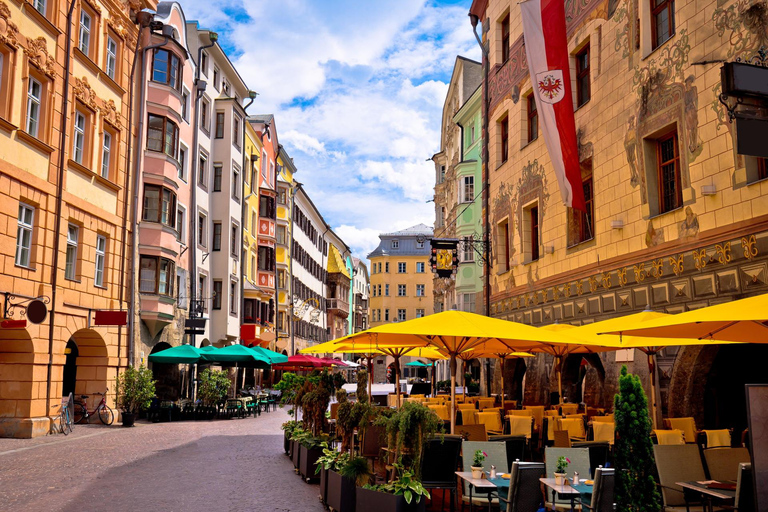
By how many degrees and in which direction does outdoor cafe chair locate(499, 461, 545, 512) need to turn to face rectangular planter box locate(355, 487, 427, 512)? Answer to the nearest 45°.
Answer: approximately 45° to its left

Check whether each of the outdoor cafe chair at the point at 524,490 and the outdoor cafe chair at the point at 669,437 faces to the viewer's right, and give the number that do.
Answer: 0

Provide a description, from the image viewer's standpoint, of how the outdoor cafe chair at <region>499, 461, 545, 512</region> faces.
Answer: facing away from the viewer and to the left of the viewer

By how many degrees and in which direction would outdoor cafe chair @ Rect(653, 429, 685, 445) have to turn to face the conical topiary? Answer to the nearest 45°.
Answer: approximately 180°

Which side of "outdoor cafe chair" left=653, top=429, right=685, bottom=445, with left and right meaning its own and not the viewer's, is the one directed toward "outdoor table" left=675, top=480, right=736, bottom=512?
back

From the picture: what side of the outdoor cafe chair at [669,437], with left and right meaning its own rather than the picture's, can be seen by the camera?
back

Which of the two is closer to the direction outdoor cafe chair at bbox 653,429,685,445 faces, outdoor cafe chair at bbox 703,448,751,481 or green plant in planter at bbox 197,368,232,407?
the green plant in planter

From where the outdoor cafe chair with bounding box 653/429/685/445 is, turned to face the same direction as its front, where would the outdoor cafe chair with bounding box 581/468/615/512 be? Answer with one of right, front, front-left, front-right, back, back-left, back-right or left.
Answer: back
